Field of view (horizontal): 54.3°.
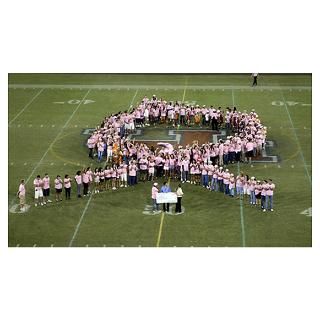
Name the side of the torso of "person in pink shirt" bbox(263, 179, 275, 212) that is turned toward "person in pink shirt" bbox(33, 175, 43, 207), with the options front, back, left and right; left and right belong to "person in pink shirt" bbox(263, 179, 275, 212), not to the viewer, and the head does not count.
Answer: right

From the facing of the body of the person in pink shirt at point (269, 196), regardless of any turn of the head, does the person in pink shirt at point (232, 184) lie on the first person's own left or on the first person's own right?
on the first person's own right

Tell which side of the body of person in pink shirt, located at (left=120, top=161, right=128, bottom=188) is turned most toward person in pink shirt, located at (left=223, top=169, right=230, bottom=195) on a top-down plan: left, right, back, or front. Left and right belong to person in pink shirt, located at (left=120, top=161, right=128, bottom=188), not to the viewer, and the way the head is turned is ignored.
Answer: left

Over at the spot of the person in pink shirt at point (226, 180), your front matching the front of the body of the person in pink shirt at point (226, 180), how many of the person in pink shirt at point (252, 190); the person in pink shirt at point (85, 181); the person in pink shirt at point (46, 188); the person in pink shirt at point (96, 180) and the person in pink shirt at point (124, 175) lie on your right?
4

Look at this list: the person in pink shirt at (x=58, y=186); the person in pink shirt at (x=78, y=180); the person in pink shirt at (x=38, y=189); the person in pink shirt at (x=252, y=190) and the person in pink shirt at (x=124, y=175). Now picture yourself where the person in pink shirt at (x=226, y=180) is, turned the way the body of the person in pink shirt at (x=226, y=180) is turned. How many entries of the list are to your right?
4

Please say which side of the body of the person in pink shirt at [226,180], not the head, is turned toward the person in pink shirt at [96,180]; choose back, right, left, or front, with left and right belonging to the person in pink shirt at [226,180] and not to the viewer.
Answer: right

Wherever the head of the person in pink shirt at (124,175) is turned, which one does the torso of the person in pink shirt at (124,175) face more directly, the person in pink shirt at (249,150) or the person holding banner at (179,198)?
the person holding banner

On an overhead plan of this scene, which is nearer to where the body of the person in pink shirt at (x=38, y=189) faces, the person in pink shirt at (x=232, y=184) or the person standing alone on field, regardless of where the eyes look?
the person in pink shirt

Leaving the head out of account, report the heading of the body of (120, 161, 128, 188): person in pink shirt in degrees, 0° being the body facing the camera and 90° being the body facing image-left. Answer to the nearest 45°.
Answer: approximately 0°

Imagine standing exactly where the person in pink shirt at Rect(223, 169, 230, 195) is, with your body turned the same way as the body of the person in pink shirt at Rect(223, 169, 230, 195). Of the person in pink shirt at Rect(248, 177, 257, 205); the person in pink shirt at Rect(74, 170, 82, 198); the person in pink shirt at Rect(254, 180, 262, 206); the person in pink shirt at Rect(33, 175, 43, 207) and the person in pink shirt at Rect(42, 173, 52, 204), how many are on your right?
3

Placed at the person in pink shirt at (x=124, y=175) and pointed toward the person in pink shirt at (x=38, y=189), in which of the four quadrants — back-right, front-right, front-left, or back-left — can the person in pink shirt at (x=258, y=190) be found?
back-left
